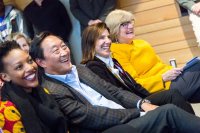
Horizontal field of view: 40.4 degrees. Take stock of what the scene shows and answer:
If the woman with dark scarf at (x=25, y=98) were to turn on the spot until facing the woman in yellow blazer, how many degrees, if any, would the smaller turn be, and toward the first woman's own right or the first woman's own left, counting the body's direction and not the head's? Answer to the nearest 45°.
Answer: approximately 90° to the first woman's own left

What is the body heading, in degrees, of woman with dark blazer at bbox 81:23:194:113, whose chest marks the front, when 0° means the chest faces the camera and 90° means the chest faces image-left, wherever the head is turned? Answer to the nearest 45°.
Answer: approximately 315°

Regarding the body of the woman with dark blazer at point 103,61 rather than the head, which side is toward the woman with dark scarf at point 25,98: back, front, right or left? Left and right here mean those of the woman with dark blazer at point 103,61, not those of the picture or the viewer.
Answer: right

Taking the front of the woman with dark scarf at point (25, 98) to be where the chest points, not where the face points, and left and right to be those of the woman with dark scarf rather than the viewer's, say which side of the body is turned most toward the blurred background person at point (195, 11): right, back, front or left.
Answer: left

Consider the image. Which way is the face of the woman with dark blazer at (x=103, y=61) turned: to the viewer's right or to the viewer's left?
to the viewer's right

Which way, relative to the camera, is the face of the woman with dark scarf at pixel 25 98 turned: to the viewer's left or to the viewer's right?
to the viewer's right

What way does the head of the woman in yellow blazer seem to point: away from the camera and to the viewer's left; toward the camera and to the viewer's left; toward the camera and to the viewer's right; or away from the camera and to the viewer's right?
toward the camera and to the viewer's right

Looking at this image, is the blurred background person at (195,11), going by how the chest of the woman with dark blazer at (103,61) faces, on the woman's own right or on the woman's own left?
on the woman's own left

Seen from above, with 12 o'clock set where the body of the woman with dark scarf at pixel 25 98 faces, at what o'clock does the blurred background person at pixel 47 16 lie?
The blurred background person is roughly at 8 o'clock from the woman with dark scarf.

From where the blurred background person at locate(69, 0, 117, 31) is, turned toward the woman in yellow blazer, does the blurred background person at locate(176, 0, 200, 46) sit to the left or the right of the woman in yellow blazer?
left
